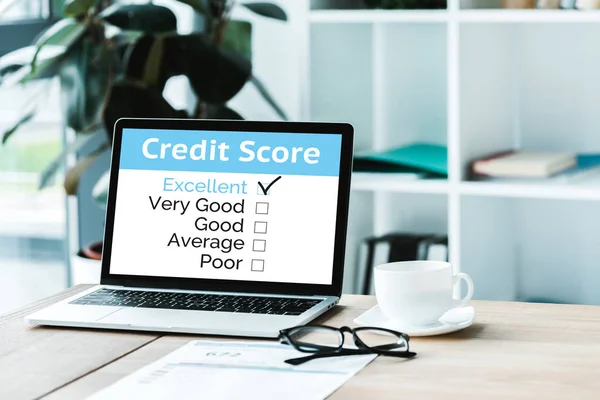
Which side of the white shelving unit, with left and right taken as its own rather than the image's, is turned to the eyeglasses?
front

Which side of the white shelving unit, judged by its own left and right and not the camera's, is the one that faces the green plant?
right

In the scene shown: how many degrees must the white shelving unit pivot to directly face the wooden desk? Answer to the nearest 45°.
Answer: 0° — it already faces it

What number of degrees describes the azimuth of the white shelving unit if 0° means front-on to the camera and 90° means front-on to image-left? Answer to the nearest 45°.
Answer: approximately 0°

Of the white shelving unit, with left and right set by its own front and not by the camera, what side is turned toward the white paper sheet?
front

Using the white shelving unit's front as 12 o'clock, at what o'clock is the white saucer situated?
The white saucer is roughly at 12 o'clock from the white shelving unit.

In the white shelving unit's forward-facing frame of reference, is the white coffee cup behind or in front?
in front
